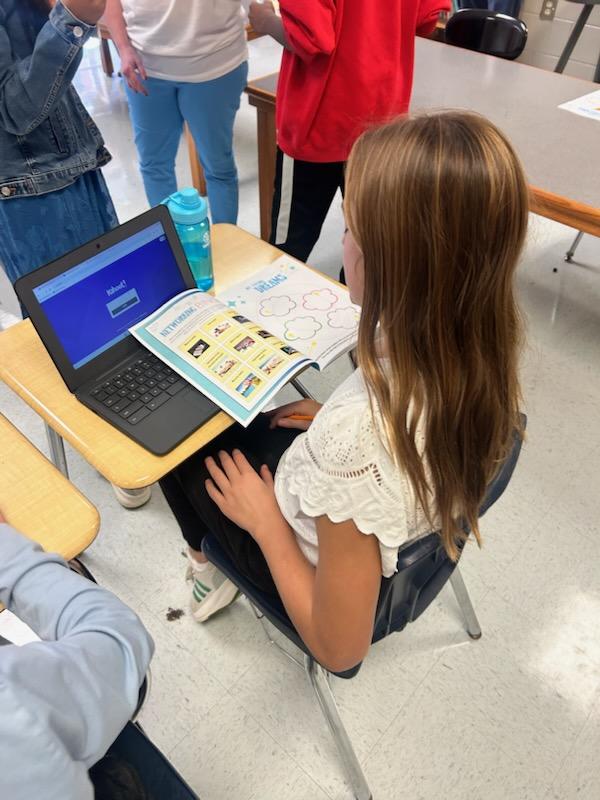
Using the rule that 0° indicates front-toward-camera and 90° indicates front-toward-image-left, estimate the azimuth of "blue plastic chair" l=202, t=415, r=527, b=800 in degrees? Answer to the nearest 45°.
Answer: approximately 135°

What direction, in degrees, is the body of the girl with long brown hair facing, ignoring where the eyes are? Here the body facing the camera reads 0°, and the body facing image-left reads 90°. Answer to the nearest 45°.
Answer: approximately 135°

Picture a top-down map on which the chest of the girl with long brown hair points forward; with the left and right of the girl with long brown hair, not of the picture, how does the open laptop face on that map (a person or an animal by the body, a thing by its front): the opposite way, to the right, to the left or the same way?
the opposite way

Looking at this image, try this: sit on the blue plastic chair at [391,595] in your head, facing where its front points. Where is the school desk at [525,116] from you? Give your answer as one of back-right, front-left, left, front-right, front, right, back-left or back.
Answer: front-right

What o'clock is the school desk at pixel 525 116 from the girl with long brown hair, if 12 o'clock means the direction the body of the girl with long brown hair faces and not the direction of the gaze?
The school desk is roughly at 2 o'clock from the girl with long brown hair.

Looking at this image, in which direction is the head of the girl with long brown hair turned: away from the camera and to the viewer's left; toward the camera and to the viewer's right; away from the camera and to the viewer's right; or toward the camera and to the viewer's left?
away from the camera and to the viewer's left
